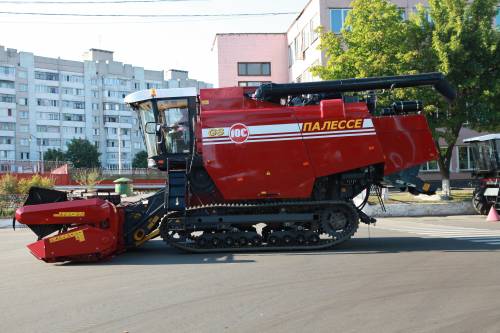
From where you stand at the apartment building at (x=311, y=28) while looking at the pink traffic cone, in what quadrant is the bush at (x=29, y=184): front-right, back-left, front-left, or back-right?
front-right

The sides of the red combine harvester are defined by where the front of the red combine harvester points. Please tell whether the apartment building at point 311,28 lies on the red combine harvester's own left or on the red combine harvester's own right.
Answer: on the red combine harvester's own right

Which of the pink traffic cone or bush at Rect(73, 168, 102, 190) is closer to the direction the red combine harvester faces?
the bush

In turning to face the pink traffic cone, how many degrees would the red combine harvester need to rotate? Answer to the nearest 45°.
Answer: approximately 135° to its right

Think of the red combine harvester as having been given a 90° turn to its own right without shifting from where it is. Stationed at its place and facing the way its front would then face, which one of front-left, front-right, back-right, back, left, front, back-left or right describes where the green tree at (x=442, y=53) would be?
front-right

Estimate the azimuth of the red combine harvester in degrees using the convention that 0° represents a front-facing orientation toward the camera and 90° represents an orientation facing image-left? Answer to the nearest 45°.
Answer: approximately 90°

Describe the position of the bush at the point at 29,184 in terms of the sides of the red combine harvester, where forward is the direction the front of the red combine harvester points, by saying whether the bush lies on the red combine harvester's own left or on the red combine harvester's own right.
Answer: on the red combine harvester's own right

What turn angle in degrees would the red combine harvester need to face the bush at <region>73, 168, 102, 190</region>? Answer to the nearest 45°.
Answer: approximately 90° to its right

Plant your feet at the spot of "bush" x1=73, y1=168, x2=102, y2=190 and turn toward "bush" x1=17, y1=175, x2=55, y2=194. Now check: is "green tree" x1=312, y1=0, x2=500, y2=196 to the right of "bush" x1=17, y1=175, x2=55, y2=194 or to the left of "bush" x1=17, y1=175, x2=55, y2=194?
left

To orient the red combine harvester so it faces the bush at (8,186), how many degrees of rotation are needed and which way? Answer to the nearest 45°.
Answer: approximately 45° to its right
